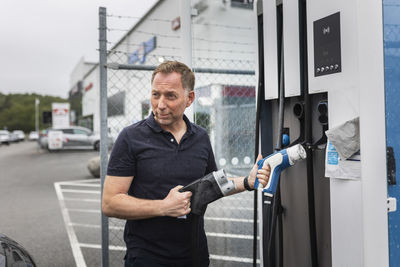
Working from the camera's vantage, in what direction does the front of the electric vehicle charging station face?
facing the viewer and to the left of the viewer

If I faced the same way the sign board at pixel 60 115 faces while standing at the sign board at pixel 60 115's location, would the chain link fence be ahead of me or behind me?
ahead

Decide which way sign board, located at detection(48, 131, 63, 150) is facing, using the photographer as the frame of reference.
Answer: facing the viewer

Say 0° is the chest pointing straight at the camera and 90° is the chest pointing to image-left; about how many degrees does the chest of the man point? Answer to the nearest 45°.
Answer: approximately 315°

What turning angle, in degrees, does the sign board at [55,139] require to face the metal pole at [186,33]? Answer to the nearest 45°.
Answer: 0° — it already faces it

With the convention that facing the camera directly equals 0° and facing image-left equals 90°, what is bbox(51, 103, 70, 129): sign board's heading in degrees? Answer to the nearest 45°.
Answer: approximately 0°

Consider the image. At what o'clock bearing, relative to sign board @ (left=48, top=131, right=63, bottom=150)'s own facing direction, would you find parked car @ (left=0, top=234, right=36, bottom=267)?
The parked car is roughly at 12 o'clock from the sign board.

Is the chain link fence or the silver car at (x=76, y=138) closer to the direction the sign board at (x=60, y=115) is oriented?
the chain link fence

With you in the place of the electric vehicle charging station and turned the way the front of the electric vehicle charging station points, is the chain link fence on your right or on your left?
on your right

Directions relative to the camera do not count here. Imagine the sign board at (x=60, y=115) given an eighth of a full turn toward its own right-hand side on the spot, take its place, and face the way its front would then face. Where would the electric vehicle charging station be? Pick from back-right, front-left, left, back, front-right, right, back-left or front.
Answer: front-left

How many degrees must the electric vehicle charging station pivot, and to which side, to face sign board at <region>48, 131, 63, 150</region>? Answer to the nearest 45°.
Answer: approximately 90° to its right

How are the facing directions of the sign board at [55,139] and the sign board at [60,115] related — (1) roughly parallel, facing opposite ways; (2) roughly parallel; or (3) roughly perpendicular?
roughly parallel

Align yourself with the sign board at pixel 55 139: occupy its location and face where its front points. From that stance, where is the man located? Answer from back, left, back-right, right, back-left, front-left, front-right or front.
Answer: front
